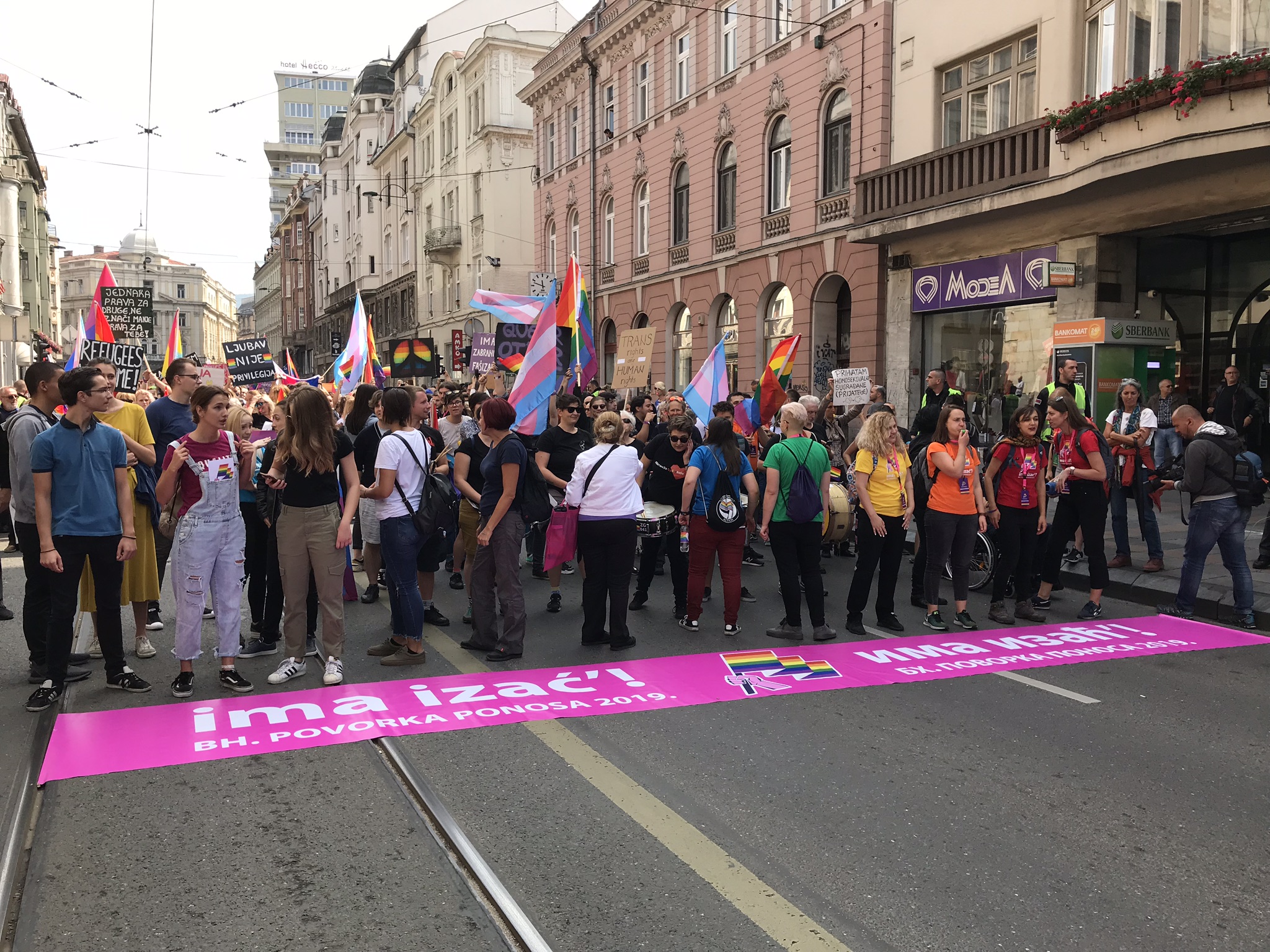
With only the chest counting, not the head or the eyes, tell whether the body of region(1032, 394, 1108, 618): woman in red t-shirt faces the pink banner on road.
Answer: yes

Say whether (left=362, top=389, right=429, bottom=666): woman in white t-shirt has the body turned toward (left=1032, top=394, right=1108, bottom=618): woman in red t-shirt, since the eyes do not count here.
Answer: no

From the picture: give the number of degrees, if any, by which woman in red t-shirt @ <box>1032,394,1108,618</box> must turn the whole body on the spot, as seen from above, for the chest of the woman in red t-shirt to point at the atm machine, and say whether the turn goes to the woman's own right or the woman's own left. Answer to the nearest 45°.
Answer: approximately 135° to the woman's own right

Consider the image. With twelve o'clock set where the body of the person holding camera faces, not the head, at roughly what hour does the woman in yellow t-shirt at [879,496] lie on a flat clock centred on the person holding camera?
The woman in yellow t-shirt is roughly at 11 o'clock from the person holding camera.

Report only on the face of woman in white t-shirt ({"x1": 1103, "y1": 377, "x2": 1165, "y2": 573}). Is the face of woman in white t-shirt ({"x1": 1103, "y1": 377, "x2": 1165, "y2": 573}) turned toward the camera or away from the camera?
toward the camera

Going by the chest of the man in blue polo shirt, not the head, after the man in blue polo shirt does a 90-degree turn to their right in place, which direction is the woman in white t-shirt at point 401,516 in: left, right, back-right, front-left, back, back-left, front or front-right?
back

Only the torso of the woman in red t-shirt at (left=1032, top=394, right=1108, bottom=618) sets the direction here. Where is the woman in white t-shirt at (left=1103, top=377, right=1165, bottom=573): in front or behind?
behind

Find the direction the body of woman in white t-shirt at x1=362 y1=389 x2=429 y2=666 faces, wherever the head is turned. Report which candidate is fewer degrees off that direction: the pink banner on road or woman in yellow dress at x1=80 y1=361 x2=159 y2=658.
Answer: the woman in yellow dress

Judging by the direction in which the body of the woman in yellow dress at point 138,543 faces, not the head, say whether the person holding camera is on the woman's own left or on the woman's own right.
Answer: on the woman's own left

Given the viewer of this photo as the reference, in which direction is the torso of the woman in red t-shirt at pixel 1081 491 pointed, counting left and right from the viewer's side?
facing the viewer and to the left of the viewer

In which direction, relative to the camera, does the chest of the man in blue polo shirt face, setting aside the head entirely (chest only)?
toward the camera

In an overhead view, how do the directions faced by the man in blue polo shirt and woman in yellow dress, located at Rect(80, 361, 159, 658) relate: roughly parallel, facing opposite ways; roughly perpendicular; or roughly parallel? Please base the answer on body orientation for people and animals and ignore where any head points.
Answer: roughly parallel

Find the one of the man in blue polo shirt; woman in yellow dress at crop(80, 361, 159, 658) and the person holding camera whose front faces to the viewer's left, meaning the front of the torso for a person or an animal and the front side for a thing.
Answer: the person holding camera

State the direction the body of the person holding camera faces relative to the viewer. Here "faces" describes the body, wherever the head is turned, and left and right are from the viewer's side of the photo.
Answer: facing to the left of the viewer

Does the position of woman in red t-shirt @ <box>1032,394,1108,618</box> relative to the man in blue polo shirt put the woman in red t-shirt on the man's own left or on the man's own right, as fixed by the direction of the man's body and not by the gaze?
on the man's own left

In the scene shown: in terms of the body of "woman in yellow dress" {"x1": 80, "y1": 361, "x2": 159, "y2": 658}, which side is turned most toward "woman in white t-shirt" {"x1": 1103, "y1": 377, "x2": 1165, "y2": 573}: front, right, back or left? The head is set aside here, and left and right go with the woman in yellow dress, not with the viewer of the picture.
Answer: left
